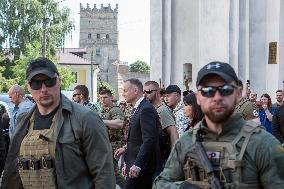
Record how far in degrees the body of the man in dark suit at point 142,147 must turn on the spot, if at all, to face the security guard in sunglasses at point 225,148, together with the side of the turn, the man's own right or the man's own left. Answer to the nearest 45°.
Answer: approximately 90° to the man's own left

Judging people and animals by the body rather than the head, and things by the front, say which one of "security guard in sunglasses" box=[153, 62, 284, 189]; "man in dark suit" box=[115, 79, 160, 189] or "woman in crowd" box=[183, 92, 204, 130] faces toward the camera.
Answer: the security guard in sunglasses

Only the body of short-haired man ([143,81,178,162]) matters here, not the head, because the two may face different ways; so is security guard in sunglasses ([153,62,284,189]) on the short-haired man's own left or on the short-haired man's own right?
on the short-haired man's own left

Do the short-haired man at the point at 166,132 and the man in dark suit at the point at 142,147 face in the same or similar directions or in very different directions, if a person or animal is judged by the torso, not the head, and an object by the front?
same or similar directions

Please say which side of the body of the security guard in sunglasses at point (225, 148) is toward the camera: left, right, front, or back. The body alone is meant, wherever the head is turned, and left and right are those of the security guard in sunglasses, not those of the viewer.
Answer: front

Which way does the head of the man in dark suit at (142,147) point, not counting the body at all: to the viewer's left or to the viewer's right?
to the viewer's left
